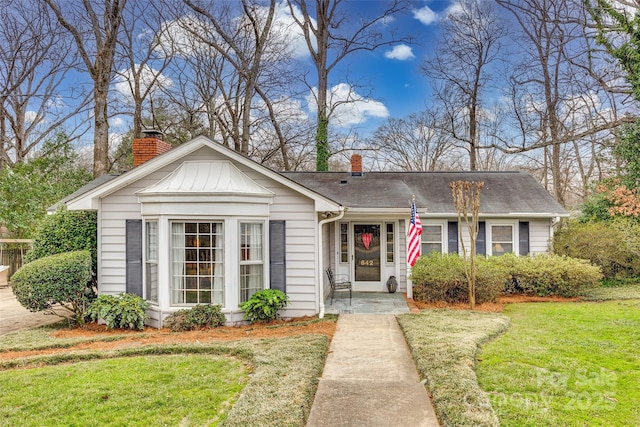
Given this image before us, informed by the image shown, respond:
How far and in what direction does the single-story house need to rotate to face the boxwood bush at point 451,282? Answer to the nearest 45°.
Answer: approximately 90° to its left

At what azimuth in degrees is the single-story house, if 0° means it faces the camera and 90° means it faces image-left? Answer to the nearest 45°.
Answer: approximately 0°

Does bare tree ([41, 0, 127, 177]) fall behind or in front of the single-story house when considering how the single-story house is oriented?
behind

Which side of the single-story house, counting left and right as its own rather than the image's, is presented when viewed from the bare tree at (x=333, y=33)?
back

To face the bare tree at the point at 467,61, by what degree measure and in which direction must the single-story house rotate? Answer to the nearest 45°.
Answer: approximately 135° to its left

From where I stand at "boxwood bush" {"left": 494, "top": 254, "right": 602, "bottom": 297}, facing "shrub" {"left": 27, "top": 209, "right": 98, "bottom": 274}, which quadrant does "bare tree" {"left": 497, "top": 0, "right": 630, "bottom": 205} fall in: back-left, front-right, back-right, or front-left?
back-right

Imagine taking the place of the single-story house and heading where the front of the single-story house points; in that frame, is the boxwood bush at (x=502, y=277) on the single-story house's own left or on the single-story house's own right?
on the single-story house's own left

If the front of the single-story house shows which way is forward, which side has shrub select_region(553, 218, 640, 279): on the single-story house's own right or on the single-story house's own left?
on the single-story house's own left

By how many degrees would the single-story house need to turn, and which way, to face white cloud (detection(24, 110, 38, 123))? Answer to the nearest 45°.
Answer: approximately 135° to its right

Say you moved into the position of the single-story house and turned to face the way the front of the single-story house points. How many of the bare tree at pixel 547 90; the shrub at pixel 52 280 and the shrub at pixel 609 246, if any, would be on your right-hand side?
1
